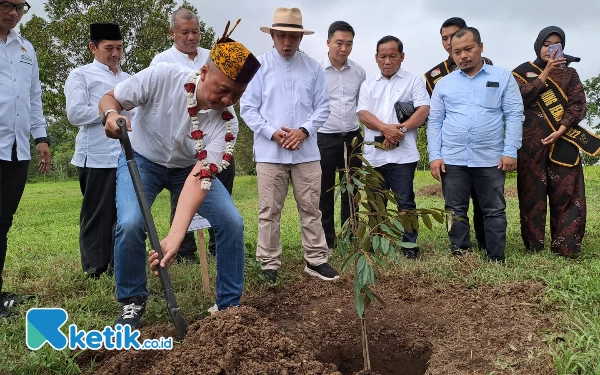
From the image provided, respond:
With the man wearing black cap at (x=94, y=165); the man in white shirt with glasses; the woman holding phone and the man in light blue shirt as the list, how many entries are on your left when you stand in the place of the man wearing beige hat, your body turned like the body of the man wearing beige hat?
2

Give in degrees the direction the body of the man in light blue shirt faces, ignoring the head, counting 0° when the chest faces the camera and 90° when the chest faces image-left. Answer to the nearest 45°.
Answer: approximately 0°

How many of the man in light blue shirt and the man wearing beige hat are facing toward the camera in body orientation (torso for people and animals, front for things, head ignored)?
2

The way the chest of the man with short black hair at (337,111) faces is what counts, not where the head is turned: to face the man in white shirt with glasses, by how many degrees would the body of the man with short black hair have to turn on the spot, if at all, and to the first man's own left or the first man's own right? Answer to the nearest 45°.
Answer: approximately 45° to the first man's own right

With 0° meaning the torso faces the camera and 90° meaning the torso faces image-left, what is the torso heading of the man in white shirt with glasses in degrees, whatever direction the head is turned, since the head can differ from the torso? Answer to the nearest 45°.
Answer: approximately 315°

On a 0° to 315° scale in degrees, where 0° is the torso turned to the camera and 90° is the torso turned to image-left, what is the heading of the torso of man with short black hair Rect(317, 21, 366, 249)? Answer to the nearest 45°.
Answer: approximately 0°

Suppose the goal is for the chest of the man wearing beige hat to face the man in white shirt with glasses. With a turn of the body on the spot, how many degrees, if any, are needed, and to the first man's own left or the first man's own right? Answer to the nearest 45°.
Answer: approximately 90° to the first man's own right

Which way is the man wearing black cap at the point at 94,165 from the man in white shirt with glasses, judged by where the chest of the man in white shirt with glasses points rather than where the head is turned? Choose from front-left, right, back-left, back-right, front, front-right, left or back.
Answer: left
